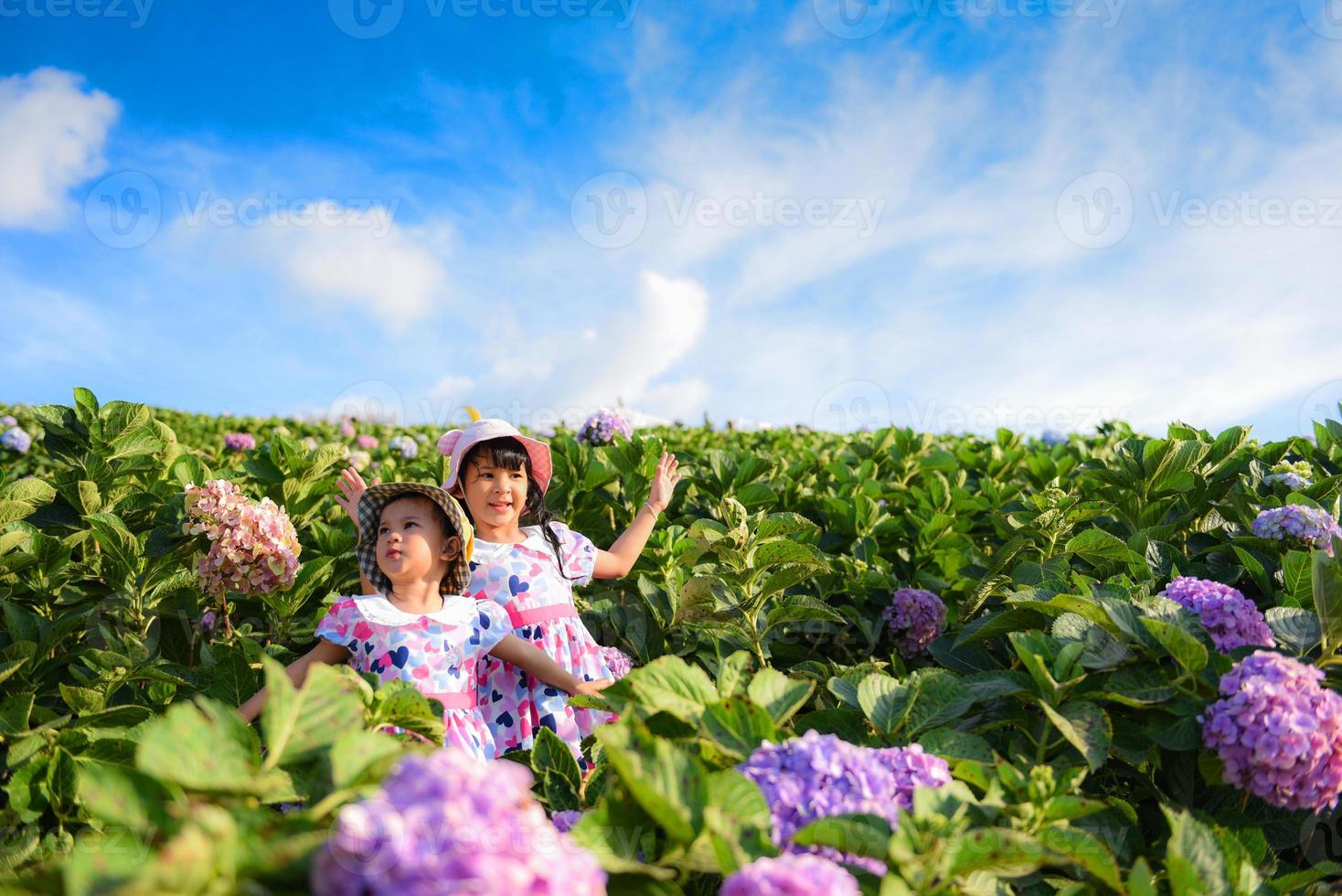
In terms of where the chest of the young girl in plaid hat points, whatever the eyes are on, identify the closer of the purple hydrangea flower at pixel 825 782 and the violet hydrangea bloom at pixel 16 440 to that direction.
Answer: the purple hydrangea flower

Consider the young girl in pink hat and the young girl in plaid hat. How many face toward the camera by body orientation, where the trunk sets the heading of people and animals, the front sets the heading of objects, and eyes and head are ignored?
2

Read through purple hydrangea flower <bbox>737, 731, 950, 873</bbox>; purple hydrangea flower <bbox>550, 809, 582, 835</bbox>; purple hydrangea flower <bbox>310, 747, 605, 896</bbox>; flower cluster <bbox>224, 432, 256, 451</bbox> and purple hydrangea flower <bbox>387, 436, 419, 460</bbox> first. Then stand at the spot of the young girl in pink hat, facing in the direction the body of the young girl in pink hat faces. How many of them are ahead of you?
3

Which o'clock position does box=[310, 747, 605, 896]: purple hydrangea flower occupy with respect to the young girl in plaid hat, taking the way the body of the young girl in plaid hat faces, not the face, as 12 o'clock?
The purple hydrangea flower is roughly at 12 o'clock from the young girl in plaid hat.

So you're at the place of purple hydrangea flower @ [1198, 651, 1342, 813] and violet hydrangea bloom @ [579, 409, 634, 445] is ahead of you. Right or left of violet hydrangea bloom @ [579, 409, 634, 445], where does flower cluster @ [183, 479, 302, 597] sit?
left

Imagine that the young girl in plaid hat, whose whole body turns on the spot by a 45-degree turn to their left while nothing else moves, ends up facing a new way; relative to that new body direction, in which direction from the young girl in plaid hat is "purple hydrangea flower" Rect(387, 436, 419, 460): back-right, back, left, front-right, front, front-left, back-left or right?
back-left

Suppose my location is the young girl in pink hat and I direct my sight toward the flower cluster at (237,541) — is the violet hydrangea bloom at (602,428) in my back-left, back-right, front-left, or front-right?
back-right

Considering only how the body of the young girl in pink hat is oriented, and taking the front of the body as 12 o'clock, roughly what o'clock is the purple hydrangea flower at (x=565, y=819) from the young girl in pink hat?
The purple hydrangea flower is roughly at 12 o'clock from the young girl in pink hat.

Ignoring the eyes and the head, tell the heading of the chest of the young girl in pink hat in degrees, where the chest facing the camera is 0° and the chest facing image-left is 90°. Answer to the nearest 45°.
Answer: approximately 0°

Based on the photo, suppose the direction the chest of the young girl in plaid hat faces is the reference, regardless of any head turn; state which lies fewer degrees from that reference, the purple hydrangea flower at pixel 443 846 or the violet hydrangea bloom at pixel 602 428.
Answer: the purple hydrangea flower

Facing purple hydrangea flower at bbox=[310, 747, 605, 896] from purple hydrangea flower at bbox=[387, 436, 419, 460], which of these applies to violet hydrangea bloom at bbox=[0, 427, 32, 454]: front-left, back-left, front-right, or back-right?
back-right
